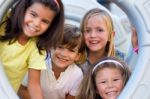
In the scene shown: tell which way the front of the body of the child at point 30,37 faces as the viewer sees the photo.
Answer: toward the camera

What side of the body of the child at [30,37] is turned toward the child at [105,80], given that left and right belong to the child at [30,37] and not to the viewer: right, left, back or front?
left

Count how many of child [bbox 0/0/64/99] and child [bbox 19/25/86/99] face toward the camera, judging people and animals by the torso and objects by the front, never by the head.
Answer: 2

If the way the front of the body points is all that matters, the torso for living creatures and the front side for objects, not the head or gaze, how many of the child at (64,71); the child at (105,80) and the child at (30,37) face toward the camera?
3

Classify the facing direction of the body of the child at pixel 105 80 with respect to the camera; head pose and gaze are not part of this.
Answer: toward the camera

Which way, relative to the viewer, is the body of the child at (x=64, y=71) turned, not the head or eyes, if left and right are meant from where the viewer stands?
facing the viewer

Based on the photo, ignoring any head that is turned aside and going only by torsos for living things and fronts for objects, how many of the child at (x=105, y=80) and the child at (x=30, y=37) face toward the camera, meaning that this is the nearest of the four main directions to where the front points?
2
